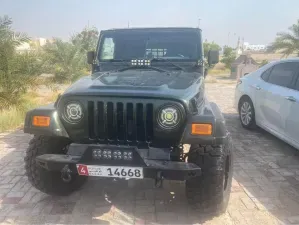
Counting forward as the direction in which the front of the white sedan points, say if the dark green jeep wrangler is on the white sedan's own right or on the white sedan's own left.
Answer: on the white sedan's own right

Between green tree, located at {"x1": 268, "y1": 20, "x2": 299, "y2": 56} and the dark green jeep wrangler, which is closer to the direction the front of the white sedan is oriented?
the dark green jeep wrangler

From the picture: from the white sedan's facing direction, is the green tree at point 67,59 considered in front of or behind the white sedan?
behind

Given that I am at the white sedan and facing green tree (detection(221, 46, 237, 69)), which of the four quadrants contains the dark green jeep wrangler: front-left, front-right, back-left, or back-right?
back-left

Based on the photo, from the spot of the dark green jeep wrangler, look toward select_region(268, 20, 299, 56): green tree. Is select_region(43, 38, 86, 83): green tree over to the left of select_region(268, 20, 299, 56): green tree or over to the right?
left

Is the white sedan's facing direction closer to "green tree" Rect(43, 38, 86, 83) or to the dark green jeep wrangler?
the dark green jeep wrangler
